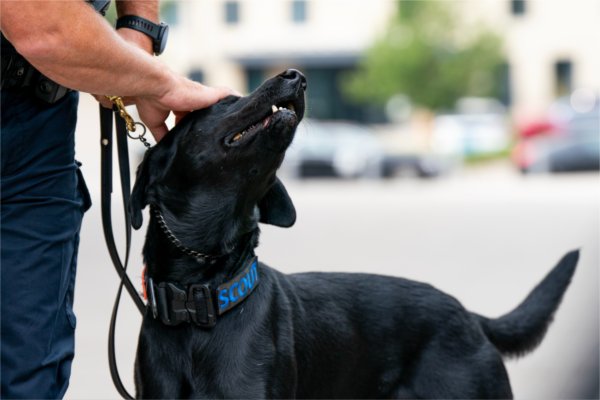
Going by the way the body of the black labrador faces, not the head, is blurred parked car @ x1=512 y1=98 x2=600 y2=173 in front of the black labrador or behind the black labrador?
behind

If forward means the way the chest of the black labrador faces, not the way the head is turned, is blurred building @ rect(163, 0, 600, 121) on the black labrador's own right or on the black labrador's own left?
on the black labrador's own right

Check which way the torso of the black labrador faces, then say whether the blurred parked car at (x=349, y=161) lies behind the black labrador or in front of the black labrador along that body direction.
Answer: behind

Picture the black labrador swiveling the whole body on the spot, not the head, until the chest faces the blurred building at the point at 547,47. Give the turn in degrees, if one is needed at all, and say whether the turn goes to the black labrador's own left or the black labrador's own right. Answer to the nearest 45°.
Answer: approximately 135° to the black labrador's own right

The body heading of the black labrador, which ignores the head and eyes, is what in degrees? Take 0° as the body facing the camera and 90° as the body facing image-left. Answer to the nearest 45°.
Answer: approximately 45°

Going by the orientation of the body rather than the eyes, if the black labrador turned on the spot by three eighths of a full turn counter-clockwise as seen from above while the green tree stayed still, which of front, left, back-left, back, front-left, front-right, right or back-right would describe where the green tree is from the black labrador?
left

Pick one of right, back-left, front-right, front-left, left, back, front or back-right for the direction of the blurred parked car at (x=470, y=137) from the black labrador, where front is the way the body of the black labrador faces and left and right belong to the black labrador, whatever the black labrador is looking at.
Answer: back-right
